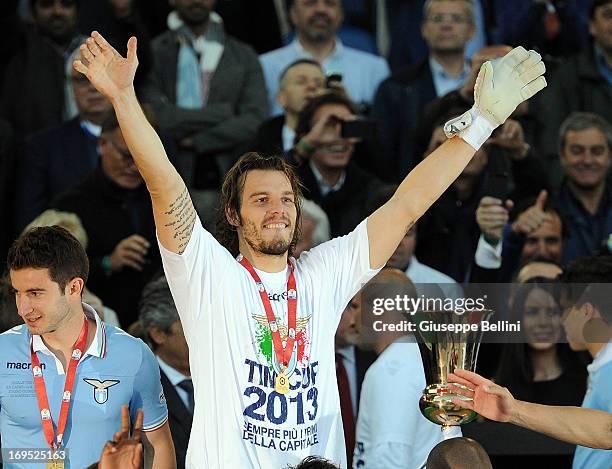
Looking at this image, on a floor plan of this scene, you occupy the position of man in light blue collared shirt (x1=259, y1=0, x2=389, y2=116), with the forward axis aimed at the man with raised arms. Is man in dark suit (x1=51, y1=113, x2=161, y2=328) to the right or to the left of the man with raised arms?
right

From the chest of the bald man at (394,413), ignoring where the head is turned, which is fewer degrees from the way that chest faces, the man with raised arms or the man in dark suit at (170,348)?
the man in dark suit

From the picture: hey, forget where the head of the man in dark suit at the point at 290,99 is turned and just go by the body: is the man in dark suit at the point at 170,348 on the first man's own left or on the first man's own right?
on the first man's own right

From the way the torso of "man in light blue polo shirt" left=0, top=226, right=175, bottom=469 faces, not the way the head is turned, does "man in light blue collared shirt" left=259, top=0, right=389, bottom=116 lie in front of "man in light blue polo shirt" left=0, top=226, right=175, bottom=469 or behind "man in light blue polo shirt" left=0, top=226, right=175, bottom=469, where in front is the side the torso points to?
behind

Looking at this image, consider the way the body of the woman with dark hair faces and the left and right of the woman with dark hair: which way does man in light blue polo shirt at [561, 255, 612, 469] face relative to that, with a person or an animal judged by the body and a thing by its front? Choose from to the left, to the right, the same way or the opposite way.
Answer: to the right

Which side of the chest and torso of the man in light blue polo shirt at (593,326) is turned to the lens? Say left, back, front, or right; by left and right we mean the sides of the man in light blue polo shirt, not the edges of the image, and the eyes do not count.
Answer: left

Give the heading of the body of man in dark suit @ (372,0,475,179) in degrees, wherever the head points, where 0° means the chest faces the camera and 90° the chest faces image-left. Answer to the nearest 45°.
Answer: approximately 0°

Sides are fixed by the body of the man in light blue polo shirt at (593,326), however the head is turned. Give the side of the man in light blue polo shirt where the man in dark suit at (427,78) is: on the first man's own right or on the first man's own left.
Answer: on the first man's own right

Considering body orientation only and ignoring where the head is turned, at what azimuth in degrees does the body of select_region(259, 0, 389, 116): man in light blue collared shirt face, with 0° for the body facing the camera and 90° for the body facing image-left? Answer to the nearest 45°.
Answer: approximately 0°
